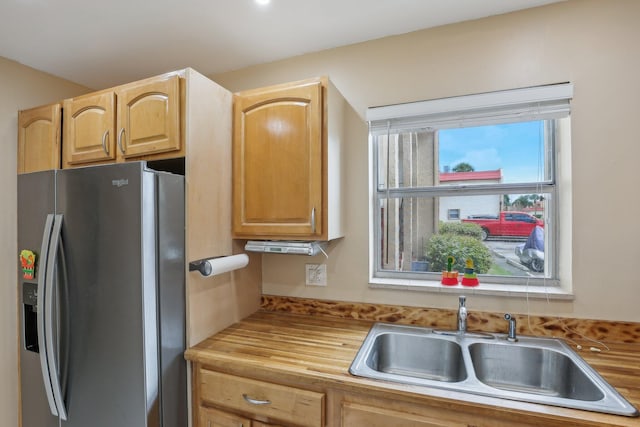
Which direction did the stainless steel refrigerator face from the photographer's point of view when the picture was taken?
facing the viewer and to the left of the viewer

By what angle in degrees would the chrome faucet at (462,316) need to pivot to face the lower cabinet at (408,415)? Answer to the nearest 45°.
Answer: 0° — it already faces it

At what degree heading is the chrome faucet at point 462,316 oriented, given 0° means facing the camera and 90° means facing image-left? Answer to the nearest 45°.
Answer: approximately 0°

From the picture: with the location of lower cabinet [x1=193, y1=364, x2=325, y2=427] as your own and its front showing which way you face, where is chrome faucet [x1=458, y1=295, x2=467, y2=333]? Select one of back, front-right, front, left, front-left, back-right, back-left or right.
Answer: back-left

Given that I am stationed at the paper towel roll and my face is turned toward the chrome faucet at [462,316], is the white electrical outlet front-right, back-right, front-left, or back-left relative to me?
front-left

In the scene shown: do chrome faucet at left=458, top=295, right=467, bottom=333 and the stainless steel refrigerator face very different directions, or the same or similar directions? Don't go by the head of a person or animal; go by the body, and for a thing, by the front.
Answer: same or similar directions

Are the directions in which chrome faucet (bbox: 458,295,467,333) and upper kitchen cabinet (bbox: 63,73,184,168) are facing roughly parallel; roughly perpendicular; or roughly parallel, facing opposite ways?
roughly parallel

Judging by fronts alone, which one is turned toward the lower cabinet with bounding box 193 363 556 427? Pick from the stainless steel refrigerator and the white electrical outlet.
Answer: the white electrical outlet

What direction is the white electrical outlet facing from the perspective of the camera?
toward the camera

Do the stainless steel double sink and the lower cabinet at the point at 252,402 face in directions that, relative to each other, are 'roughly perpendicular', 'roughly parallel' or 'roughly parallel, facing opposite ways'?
roughly parallel
